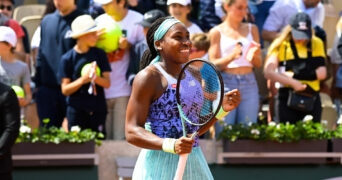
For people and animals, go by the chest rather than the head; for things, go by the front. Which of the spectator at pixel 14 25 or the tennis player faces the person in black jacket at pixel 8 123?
the spectator at pixel 14 25

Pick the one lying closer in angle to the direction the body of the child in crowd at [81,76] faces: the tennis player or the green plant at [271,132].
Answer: the tennis player

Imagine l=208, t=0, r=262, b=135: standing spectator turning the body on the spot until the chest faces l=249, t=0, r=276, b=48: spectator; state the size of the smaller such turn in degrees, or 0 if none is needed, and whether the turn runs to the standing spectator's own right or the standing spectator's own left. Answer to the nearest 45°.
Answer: approximately 180°

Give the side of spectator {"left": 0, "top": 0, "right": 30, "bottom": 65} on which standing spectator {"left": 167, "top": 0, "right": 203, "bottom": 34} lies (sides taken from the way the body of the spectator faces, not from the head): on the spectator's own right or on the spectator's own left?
on the spectator's own left

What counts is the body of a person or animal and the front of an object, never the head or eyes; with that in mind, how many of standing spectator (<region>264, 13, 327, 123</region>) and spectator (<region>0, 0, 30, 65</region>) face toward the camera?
2

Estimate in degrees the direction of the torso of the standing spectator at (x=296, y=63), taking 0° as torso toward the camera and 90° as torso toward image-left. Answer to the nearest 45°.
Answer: approximately 0°

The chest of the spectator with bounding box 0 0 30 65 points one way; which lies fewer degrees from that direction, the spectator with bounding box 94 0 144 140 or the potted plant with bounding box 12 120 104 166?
the potted plant

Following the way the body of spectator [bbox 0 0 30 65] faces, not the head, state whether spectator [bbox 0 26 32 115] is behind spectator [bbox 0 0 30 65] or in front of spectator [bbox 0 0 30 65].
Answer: in front

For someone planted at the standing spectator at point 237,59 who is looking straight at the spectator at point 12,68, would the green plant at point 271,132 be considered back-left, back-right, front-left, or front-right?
back-left

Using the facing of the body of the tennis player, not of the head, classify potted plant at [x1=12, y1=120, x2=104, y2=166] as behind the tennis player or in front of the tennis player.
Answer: behind
